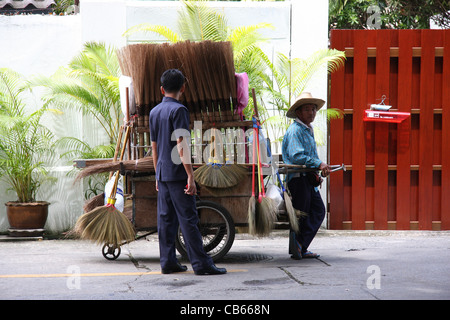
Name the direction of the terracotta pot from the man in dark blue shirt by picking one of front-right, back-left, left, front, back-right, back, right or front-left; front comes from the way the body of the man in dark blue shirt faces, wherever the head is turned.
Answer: left

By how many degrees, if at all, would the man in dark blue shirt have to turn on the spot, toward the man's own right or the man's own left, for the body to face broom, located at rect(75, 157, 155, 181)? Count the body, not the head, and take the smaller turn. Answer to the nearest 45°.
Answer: approximately 90° to the man's own left

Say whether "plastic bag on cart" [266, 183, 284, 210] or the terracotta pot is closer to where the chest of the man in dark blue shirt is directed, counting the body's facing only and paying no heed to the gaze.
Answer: the plastic bag on cart

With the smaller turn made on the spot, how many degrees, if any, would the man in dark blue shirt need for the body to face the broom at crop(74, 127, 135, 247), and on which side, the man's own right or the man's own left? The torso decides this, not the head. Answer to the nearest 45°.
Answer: approximately 90° to the man's own left

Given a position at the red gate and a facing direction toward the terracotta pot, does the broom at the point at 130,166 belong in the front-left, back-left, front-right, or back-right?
front-left

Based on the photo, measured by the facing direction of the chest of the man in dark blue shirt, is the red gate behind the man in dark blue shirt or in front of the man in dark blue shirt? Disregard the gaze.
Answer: in front

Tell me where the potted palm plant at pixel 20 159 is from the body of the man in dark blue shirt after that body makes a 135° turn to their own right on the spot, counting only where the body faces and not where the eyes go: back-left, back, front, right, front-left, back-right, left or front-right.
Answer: back-right

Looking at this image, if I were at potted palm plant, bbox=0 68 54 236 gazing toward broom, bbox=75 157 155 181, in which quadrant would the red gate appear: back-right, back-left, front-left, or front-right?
front-left

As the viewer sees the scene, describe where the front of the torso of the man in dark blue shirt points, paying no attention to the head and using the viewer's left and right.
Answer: facing away from the viewer and to the right of the viewer
